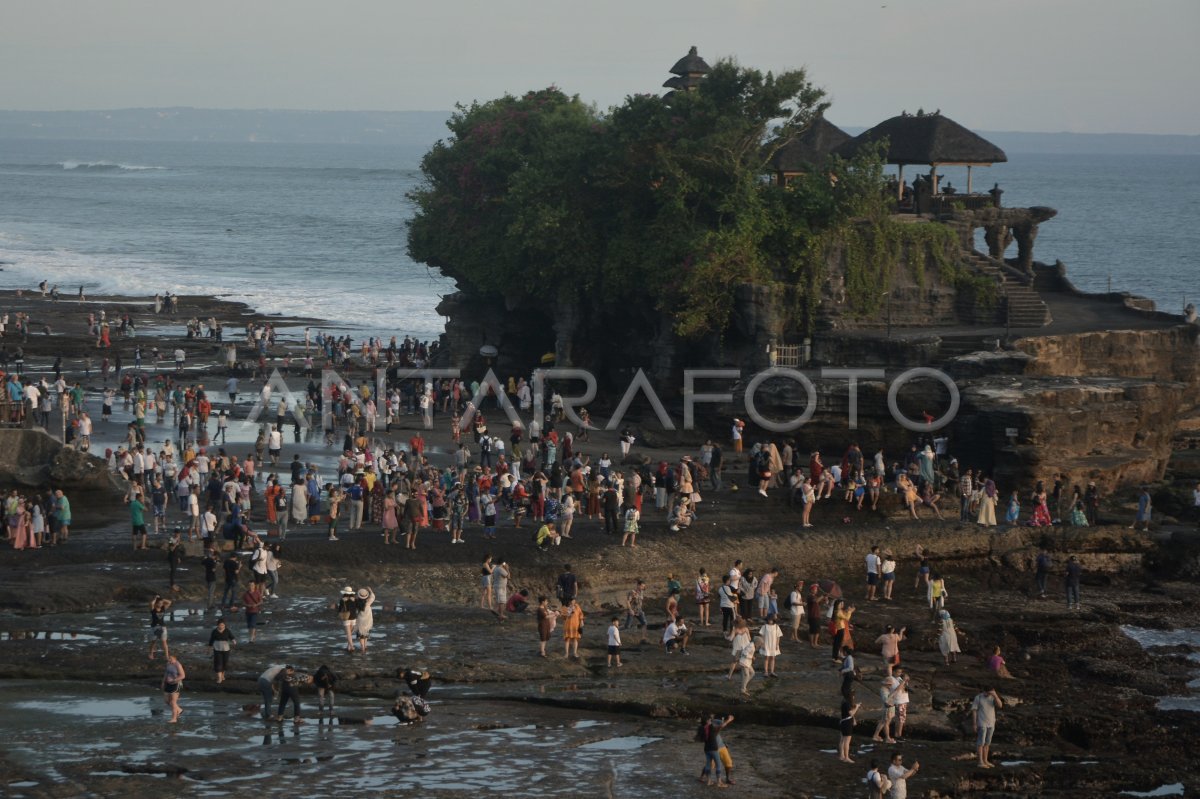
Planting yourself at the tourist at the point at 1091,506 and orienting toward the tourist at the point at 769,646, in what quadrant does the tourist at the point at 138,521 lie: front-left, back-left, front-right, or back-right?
front-right

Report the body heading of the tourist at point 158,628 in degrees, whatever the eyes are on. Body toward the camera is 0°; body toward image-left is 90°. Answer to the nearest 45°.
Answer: approximately 0°

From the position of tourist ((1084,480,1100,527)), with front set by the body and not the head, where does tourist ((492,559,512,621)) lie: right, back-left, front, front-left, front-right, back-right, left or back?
front-right

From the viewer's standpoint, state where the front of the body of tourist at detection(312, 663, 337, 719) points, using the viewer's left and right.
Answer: facing the viewer

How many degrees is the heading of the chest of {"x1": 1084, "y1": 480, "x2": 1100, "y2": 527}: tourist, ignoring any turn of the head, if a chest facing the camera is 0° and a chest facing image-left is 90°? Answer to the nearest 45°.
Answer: approximately 0°

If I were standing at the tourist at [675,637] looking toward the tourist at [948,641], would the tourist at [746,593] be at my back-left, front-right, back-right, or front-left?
front-left
